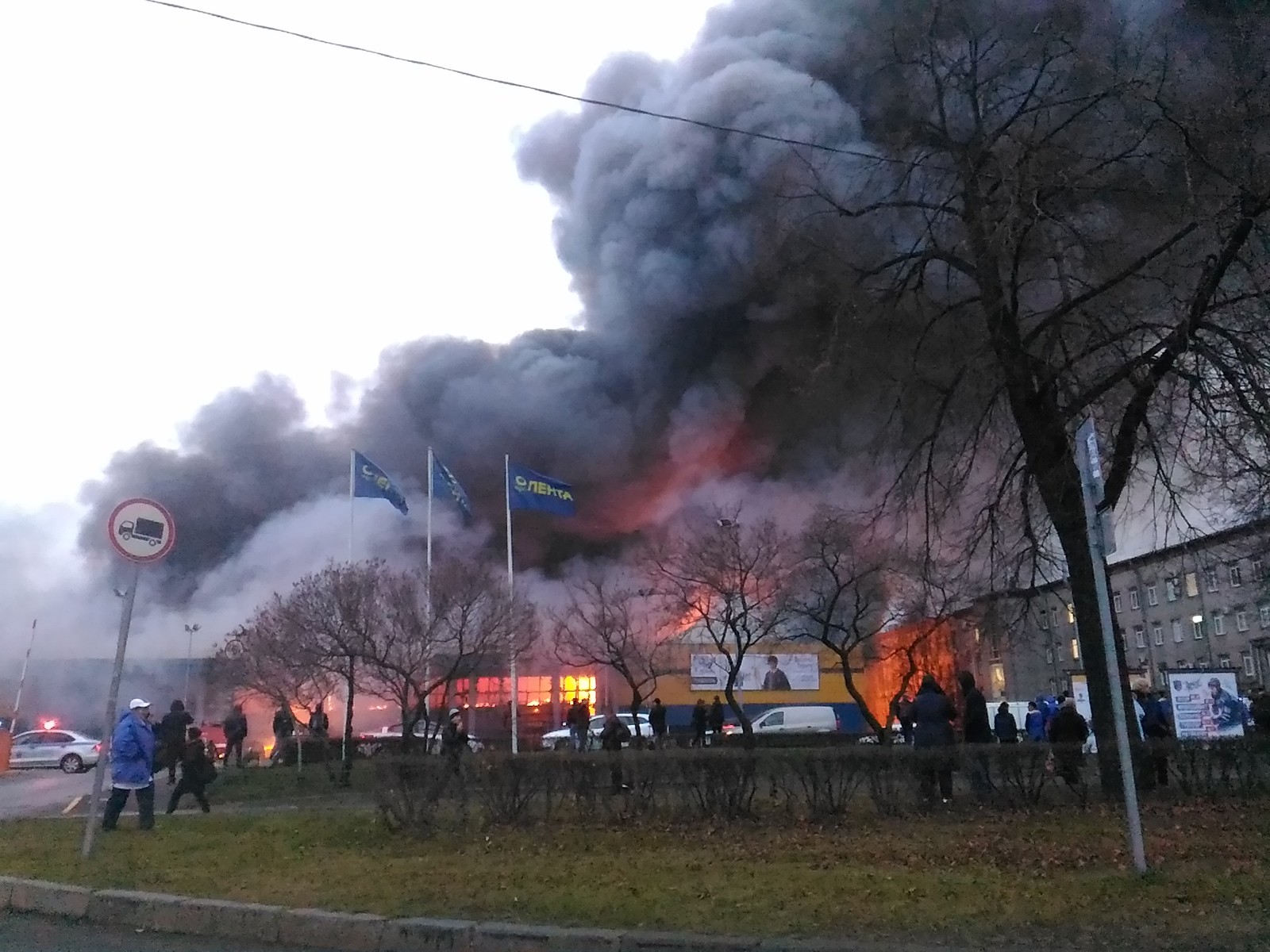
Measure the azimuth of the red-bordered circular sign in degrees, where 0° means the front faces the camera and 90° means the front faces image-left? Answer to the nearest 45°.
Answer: approximately 0°

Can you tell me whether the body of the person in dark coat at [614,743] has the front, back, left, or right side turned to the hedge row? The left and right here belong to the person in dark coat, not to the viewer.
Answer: back

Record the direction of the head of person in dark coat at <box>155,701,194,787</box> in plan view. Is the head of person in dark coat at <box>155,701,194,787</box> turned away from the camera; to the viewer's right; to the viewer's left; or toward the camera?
away from the camera

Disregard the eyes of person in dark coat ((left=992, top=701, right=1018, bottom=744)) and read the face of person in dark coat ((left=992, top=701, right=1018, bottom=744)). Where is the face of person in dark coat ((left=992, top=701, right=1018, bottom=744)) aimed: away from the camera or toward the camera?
away from the camera

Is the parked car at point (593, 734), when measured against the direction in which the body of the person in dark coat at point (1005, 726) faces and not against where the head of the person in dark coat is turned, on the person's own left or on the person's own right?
on the person's own left

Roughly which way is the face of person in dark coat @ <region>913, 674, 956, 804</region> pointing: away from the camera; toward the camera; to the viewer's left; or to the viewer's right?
away from the camera

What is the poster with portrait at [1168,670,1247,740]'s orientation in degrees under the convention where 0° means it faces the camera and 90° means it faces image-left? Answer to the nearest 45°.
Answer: approximately 0°

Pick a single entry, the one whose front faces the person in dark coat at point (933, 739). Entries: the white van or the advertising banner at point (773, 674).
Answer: the advertising banner
